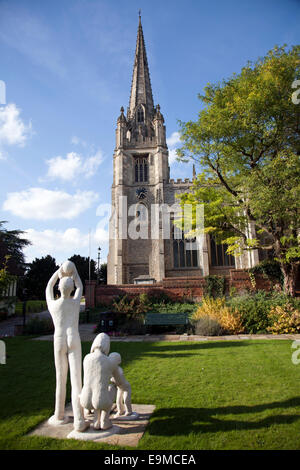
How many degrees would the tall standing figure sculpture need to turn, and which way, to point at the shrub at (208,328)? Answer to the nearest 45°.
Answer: approximately 45° to its right

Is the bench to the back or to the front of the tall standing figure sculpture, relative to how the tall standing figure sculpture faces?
to the front

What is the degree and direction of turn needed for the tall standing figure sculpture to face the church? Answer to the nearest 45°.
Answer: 0° — it already faces it

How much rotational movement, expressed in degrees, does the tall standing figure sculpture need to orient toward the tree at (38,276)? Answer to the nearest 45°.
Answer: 0° — it already faces it

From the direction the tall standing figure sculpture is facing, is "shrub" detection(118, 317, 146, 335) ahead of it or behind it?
ahead

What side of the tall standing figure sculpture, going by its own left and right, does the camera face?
back

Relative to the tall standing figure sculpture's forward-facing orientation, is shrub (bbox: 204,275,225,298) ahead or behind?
ahead
